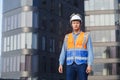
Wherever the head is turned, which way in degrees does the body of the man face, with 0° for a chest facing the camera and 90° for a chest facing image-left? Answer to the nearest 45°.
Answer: approximately 0°
